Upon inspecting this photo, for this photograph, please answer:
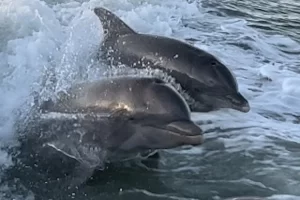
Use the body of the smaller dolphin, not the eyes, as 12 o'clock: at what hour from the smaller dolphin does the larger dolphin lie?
The larger dolphin is roughly at 4 o'clock from the smaller dolphin.

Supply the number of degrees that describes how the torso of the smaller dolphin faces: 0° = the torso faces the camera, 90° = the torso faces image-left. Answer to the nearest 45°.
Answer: approximately 270°
